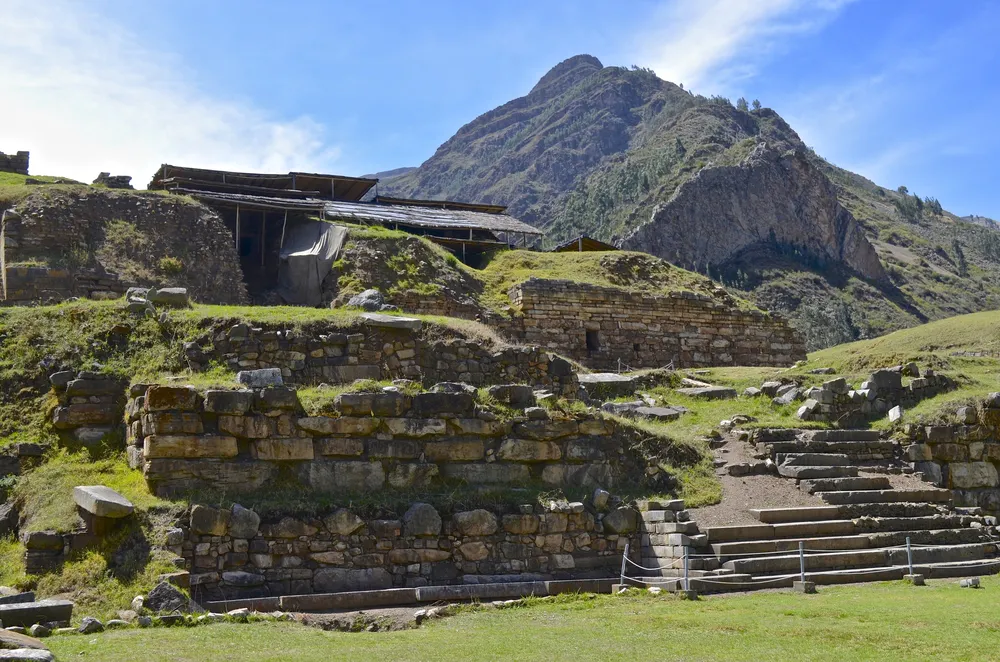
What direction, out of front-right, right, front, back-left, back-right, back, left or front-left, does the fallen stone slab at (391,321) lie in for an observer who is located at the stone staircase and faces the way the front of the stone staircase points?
right

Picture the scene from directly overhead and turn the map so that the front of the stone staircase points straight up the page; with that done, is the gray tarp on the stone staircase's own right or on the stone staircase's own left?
on the stone staircase's own right

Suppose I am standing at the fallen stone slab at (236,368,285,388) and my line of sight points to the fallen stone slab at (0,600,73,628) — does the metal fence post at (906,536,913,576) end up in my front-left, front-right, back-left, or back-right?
back-left

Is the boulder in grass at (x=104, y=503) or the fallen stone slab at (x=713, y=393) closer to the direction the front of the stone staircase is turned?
the boulder in grass

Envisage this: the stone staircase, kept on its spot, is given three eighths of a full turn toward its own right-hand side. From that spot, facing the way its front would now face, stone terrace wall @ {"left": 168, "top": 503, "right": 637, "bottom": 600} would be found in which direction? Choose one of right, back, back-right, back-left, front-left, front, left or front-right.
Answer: left

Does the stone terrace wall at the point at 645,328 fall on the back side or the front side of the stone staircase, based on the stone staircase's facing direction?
on the back side

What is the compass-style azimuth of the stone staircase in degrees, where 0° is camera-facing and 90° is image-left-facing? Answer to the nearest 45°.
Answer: approximately 0°

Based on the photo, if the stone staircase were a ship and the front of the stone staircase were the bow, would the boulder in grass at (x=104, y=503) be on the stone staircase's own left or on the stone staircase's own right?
on the stone staircase's own right

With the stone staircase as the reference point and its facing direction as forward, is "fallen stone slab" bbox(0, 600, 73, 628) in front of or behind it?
in front

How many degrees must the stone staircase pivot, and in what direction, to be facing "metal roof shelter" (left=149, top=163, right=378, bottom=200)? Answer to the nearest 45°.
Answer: approximately 135° to its right

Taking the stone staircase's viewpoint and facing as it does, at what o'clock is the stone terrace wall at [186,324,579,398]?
The stone terrace wall is roughly at 3 o'clock from the stone staircase.

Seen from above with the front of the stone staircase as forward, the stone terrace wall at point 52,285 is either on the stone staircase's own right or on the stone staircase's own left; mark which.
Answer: on the stone staircase's own right

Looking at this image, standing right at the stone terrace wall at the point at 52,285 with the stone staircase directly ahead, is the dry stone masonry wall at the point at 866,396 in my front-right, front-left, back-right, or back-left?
front-left

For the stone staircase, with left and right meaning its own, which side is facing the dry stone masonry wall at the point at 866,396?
back
